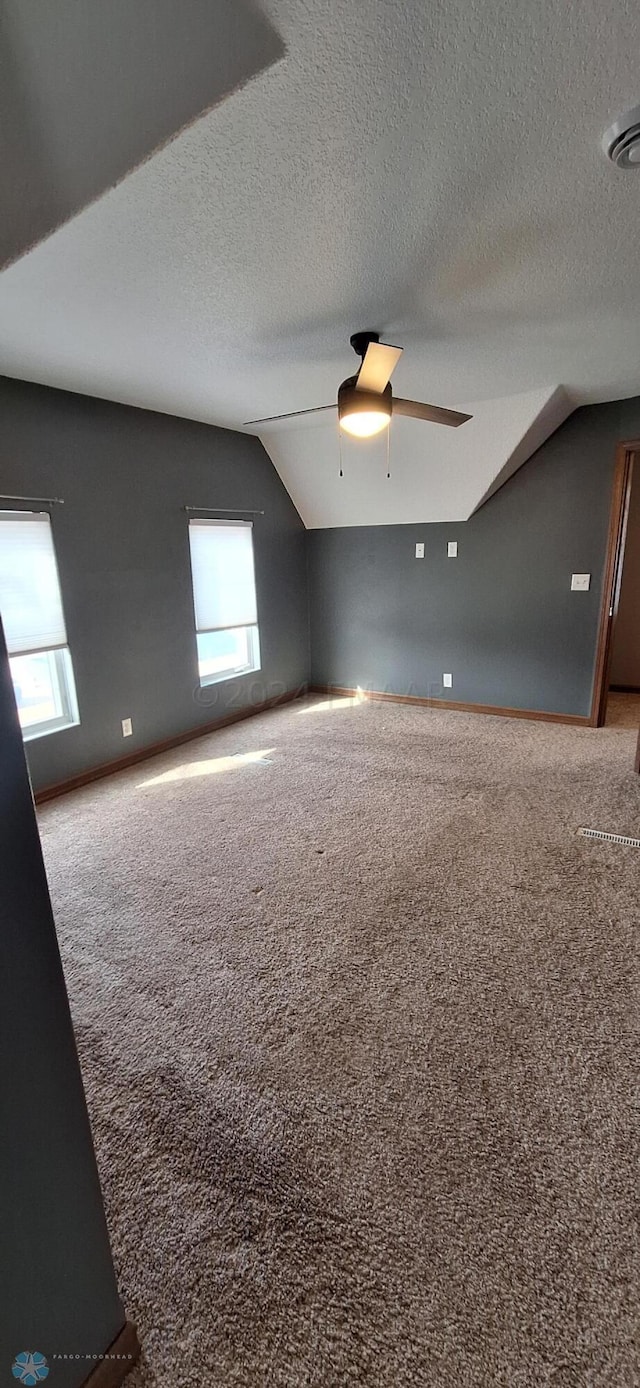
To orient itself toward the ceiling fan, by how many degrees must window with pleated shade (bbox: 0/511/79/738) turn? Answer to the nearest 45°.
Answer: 0° — it already faces it

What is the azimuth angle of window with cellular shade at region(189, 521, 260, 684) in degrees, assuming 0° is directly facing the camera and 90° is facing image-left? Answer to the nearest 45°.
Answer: approximately 315°

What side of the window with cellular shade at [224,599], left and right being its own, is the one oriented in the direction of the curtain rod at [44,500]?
right

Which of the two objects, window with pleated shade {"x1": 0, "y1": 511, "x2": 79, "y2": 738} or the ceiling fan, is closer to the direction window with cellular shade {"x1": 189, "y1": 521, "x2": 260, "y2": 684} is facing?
the ceiling fan

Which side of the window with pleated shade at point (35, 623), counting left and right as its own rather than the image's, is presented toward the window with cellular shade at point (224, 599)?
left

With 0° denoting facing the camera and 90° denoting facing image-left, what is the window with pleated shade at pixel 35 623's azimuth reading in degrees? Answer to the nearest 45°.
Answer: approximately 315°

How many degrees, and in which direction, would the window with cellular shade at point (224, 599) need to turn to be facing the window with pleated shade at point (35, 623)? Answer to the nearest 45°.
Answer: approximately 90° to its right

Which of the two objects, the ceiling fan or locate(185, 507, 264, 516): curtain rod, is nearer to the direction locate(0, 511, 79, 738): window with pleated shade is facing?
the ceiling fan
